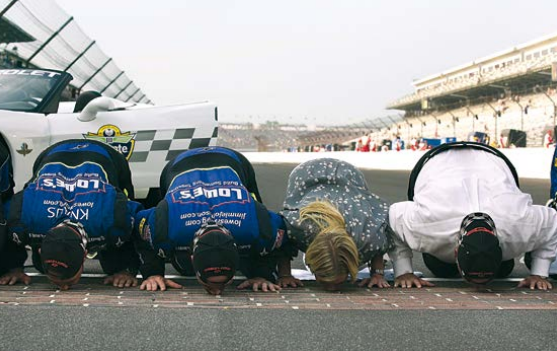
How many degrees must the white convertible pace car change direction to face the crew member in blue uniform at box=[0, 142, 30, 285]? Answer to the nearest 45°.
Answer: approximately 45° to its left

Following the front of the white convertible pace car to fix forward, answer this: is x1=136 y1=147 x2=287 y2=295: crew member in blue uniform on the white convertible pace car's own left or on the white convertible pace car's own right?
on the white convertible pace car's own left

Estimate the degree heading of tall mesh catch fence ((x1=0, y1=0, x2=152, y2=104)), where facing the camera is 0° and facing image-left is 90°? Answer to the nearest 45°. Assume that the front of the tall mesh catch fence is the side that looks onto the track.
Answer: approximately 315°

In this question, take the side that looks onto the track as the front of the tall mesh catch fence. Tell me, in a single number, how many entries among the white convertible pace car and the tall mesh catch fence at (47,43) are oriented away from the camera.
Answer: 0

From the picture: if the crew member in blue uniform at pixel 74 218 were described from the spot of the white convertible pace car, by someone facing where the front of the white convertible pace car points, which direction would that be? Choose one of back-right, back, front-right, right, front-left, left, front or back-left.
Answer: front-left

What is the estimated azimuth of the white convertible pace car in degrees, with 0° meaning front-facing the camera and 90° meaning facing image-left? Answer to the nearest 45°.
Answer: approximately 45°

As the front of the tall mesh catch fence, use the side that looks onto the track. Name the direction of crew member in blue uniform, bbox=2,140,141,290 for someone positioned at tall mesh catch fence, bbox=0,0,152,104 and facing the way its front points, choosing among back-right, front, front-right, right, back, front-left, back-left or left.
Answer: front-right
